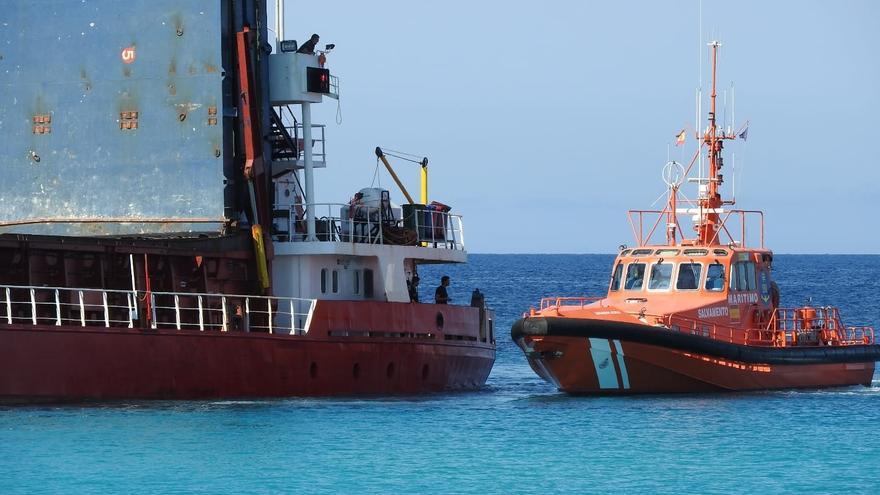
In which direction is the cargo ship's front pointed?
to the viewer's left

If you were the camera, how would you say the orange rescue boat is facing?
facing the viewer and to the left of the viewer

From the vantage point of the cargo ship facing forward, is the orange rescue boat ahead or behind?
behind

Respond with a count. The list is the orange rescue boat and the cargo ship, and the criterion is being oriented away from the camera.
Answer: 0

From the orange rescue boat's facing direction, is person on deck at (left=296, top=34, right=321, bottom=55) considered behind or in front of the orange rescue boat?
in front

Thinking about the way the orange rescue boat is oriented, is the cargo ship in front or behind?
in front
